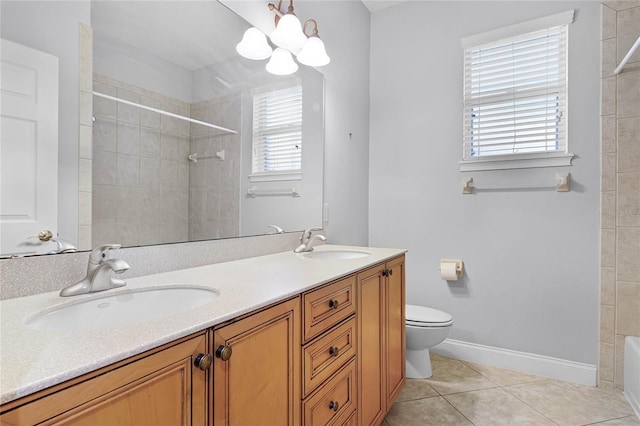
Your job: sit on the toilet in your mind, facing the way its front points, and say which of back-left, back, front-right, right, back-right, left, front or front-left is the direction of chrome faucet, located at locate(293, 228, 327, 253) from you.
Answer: back-right

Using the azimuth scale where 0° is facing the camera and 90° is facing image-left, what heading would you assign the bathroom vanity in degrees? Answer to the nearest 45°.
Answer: approximately 315°

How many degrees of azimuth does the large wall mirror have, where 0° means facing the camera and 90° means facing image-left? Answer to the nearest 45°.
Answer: approximately 315°

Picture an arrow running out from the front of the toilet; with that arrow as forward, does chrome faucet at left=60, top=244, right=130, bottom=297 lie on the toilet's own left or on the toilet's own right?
on the toilet's own right

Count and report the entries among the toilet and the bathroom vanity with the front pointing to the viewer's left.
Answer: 0

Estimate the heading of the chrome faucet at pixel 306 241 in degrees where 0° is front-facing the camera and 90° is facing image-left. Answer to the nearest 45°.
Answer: approximately 315°
